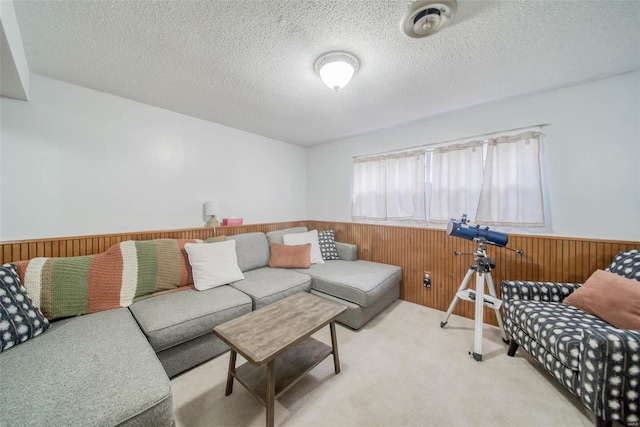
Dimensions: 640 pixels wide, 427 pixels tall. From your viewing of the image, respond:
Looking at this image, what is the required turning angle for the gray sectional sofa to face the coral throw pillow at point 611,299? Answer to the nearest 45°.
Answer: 0° — it already faces it

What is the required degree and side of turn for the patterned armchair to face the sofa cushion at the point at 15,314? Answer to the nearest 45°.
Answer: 0° — it already faces it

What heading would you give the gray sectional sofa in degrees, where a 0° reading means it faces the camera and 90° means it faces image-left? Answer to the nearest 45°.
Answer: approximately 315°

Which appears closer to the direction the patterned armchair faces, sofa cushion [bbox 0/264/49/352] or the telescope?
the sofa cushion

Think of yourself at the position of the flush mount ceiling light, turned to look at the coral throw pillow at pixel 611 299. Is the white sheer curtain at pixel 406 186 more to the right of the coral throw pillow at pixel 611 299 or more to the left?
left

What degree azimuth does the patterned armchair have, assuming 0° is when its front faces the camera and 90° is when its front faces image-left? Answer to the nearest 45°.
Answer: approximately 45°

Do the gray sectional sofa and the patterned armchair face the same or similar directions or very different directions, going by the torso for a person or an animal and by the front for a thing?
very different directions

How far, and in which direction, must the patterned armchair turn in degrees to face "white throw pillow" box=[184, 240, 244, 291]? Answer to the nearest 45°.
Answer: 0° — it already faces it
